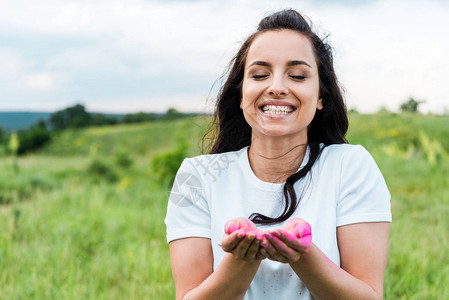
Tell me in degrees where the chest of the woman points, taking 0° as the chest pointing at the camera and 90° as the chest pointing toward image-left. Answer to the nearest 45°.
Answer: approximately 0°
